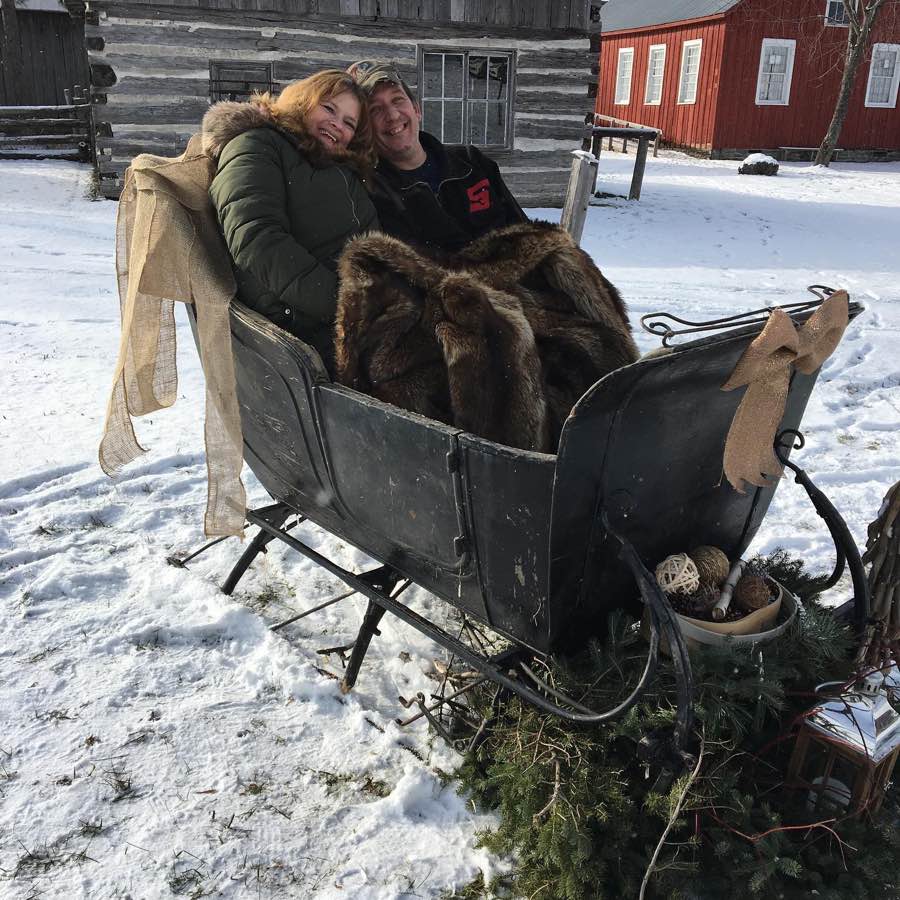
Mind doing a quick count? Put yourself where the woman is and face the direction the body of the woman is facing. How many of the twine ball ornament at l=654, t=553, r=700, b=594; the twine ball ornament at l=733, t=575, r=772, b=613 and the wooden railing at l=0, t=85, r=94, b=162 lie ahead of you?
2

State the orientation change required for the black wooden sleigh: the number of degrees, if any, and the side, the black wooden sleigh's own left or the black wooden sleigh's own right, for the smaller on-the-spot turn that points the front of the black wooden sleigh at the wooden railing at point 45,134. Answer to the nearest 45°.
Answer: approximately 180°

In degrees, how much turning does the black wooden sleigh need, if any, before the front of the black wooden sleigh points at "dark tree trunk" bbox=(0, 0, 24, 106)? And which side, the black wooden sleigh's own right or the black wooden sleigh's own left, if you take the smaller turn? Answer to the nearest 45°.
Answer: approximately 180°

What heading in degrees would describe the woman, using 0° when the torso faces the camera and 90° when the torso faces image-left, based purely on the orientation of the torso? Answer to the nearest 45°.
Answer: approximately 315°
